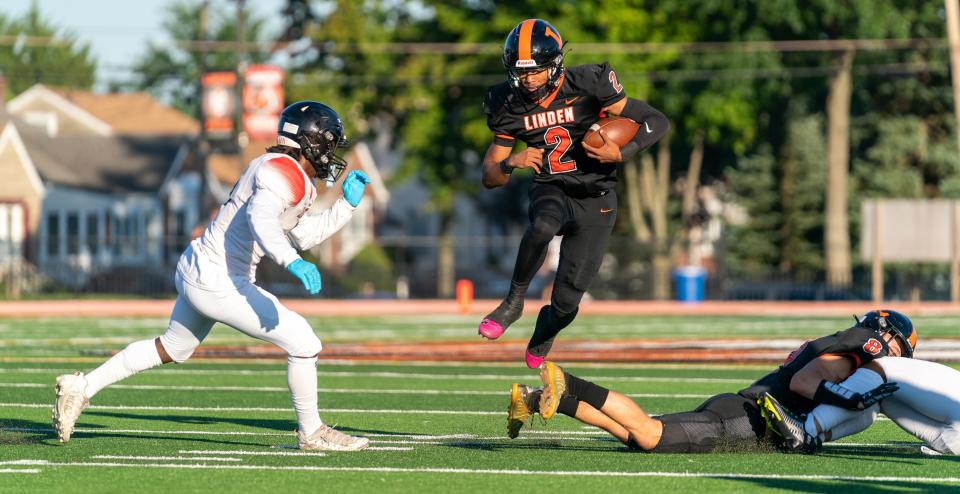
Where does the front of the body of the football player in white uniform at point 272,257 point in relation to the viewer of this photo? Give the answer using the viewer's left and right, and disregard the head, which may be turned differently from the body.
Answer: facing to the right of the viewer

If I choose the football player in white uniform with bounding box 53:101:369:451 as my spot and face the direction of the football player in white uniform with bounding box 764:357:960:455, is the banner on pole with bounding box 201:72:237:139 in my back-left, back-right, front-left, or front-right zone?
back-left

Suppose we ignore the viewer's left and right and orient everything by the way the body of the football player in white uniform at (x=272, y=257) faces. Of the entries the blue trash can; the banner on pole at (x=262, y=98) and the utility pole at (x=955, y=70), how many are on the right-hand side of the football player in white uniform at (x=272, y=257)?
0

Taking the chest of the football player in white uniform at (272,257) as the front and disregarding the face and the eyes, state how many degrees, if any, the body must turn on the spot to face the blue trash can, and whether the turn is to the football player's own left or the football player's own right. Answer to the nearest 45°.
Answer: approximately 45° to the football player's own left

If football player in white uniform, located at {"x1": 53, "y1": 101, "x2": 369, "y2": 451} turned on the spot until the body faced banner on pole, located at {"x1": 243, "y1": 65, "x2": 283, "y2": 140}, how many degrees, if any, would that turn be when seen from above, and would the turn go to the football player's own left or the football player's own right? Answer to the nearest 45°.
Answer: approximately 90° to the football player's own left

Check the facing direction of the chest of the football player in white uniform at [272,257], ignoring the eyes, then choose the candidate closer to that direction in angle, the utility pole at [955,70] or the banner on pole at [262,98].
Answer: the utility pole

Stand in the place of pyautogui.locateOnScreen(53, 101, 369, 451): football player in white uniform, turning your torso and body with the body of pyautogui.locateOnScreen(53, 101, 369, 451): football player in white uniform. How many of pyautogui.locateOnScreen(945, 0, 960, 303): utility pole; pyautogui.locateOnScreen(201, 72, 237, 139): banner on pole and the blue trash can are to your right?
0

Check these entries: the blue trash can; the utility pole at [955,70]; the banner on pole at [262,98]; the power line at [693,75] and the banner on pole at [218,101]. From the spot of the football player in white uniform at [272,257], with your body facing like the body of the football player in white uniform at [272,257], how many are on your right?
0

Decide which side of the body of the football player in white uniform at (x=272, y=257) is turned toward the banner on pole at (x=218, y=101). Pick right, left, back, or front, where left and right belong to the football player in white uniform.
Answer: left

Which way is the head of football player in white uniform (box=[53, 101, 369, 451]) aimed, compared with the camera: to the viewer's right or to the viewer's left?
to the viewer's right

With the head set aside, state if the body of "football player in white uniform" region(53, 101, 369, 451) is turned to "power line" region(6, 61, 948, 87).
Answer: no

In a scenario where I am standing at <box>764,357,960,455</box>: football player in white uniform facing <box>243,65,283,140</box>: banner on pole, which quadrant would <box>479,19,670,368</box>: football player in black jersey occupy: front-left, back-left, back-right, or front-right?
front-left

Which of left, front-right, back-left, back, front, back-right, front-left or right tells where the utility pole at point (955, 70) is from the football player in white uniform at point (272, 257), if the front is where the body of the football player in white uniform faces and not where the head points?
front-left

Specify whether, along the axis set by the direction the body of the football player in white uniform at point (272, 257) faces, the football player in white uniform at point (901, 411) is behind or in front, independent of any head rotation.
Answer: in front
